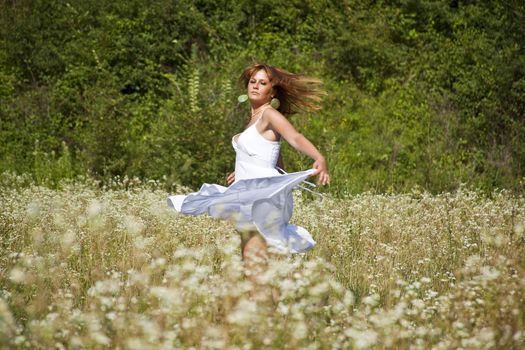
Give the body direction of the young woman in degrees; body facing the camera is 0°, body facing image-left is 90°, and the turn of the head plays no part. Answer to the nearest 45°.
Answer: approximately 45°
